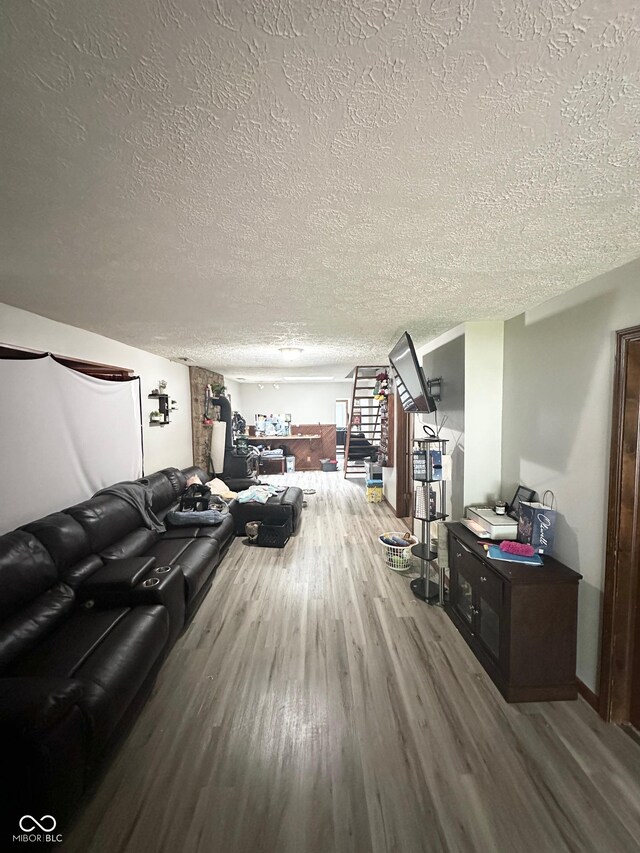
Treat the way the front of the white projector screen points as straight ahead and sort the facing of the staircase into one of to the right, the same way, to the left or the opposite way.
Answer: to the right

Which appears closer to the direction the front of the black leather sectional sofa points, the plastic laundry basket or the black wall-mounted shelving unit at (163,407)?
the plastic laundry basket

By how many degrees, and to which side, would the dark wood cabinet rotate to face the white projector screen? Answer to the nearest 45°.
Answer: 0° — it already faces it

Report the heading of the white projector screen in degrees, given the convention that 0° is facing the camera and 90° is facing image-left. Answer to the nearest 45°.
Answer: approximately 315°

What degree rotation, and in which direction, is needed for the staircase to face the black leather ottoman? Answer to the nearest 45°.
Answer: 0° — it already faces it

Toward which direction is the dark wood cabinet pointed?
to the viewer's left

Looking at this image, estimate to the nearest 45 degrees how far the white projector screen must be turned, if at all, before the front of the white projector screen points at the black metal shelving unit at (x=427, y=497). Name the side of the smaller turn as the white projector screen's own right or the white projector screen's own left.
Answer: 0° — it already faces it

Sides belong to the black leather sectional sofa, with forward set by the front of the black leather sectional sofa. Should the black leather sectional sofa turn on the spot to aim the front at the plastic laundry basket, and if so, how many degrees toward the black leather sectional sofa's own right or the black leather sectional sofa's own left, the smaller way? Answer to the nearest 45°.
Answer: approximately 45° to the black leather sectional sofa's own left

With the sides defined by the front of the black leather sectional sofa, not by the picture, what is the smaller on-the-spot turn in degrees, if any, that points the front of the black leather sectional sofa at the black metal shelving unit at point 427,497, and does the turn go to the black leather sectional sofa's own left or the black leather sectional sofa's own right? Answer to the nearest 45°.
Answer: approximately 45° to the black leather sectional sofa's own left

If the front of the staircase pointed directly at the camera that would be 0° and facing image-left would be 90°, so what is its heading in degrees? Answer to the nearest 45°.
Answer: approximately 0°
